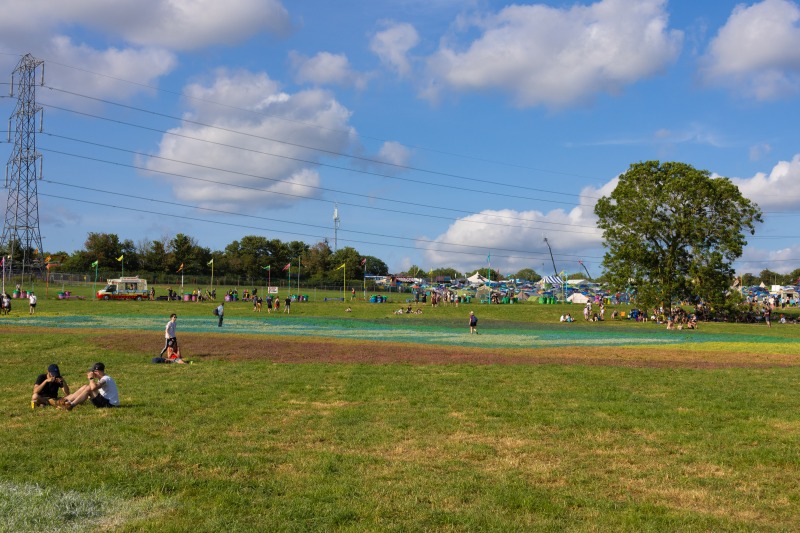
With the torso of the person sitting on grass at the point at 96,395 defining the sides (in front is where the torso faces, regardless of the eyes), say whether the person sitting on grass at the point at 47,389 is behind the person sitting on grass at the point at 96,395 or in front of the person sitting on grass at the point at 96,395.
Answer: in front

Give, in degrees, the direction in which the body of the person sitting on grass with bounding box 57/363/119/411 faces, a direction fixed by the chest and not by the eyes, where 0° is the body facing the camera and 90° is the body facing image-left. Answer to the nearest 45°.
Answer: approximately 90°
